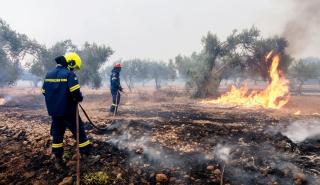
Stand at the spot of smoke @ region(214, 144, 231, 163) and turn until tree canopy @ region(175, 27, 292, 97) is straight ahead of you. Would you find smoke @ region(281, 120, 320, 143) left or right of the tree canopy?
right

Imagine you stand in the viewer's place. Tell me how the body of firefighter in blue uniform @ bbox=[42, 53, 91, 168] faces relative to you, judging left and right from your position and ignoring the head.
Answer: facing away from the viewer and to the right of the viewer

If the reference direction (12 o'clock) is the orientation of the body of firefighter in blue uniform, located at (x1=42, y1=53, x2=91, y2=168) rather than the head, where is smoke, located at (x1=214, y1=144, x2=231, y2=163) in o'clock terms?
The smoke is roughly at 2 o'clock from the firefighter in blue uniform.

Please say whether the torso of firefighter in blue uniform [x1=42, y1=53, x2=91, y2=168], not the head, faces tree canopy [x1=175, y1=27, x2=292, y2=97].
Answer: yes
